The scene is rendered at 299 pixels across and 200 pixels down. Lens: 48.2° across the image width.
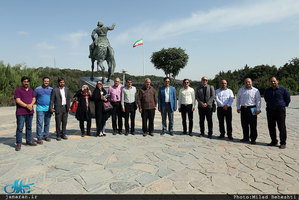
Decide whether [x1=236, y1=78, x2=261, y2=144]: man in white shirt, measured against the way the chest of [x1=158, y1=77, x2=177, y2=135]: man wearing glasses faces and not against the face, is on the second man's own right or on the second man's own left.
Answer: on the second man's own left

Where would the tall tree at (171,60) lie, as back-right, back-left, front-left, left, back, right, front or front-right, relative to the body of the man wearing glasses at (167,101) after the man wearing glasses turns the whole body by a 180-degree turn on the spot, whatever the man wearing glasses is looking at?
front

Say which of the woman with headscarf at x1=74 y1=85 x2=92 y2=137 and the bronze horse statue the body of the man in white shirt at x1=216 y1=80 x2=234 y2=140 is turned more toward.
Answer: the woman with headscarf

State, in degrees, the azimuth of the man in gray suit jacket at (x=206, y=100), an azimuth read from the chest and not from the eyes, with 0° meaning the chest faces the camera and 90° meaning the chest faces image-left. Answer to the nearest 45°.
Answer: approximately 0°

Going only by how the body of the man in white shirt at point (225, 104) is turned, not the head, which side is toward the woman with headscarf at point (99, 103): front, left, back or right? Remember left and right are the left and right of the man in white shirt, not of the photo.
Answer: right

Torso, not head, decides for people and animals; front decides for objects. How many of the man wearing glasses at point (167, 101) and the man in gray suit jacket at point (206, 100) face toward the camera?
2

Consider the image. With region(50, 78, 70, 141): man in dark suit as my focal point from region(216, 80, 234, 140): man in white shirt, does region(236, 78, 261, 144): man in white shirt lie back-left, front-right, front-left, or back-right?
back-left

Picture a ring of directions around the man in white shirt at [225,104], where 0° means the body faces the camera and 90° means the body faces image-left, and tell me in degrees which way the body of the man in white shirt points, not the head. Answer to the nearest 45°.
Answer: approximately 0°
